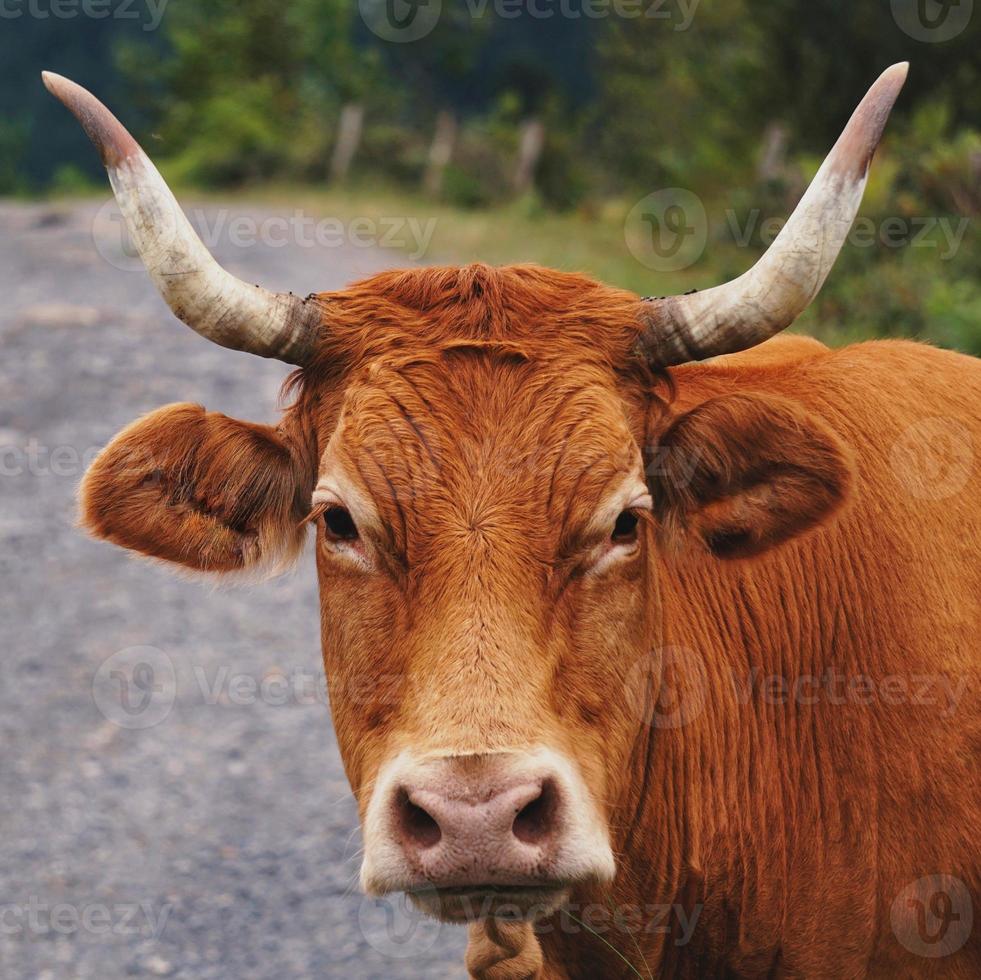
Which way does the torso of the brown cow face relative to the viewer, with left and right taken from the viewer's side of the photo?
facing the viewer and to the left of the viewer
